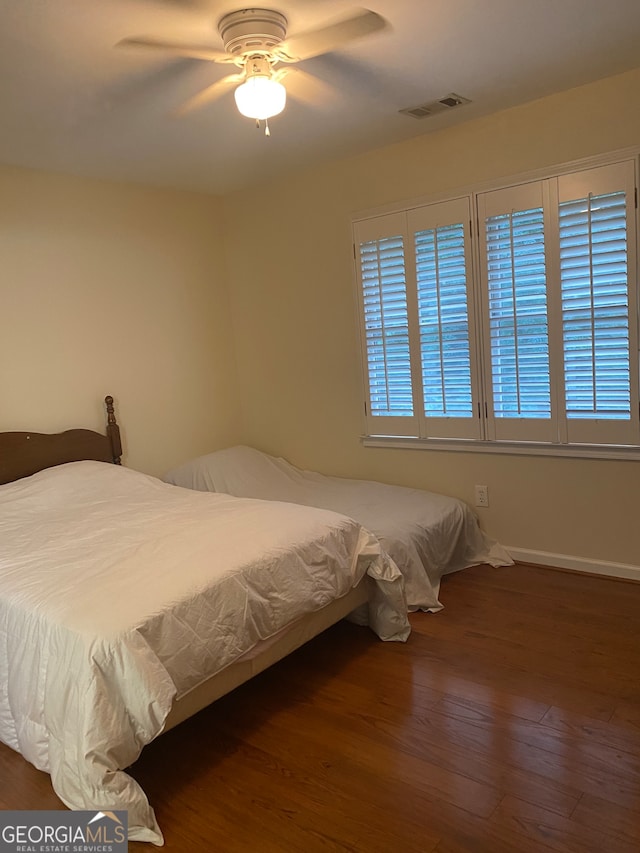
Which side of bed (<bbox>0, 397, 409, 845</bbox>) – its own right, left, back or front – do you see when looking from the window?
left

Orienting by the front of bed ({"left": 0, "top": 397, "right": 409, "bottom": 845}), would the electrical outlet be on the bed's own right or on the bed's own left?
on the bed's own left

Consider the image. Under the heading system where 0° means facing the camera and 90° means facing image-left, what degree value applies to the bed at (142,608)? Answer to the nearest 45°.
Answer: approximately 315°

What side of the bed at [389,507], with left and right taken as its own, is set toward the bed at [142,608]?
right
